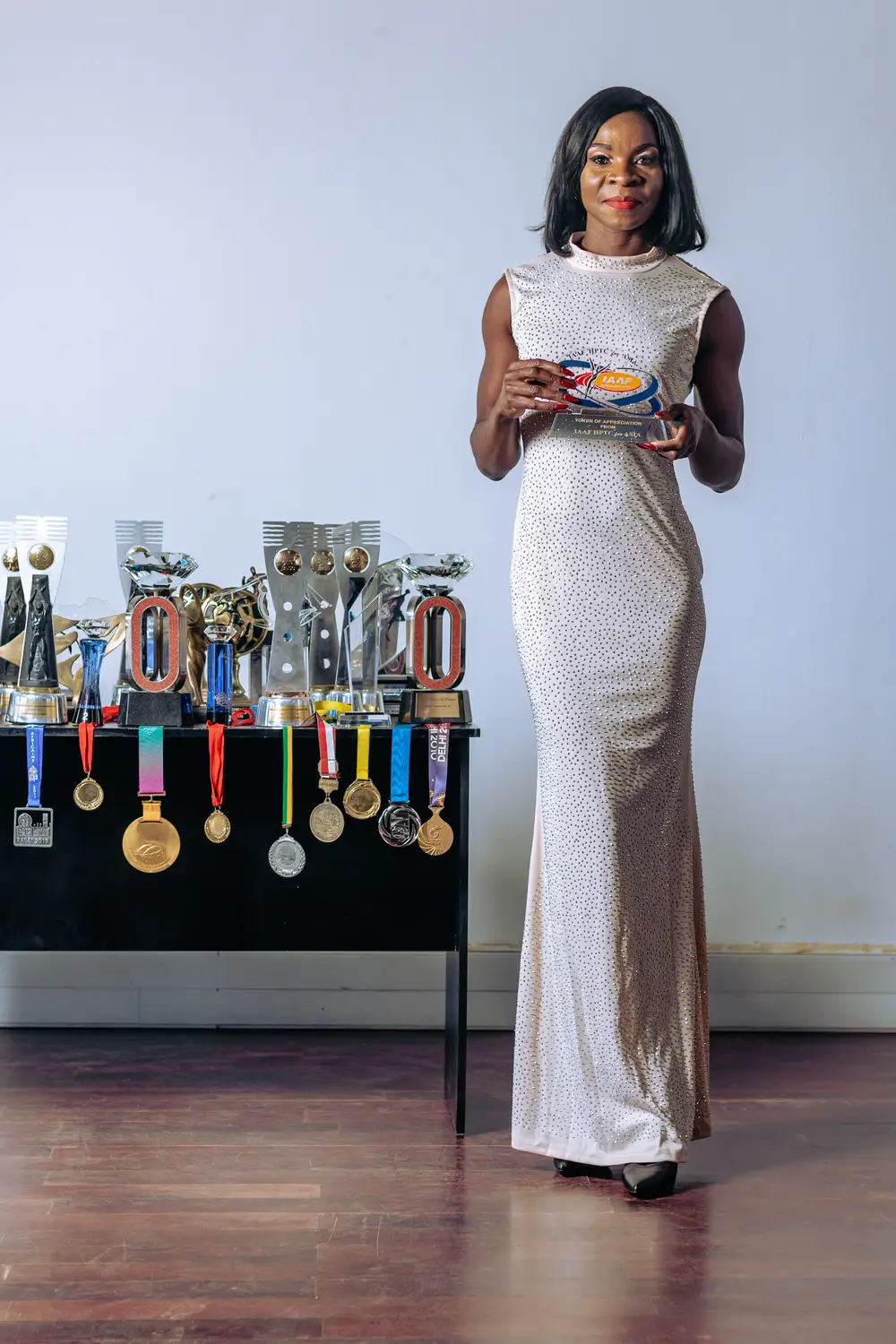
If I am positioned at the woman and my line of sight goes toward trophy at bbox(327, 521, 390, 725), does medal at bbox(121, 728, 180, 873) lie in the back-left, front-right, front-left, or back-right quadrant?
front-left

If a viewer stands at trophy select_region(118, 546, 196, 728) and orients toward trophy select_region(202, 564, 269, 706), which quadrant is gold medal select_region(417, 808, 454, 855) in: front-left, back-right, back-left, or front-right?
front-right

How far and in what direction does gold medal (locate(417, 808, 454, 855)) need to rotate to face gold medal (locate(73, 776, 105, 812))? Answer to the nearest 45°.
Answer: approximately 90° to its right

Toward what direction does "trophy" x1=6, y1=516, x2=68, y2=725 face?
toward the camera

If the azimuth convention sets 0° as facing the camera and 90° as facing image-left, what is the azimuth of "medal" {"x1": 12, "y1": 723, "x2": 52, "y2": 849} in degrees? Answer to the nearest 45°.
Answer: approximately 0°

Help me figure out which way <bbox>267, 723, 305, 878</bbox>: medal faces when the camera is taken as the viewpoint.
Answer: facing the viewer

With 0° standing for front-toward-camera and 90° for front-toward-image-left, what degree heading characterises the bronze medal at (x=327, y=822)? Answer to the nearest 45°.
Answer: approximately 0°

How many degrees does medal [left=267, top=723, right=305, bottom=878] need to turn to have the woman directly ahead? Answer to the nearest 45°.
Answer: approximately 45° to its left

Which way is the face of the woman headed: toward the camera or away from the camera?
toward the camera
